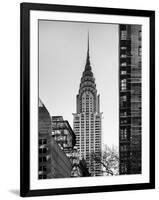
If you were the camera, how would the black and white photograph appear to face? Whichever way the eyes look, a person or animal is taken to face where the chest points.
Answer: facing the viewer and to the right of the viewer
